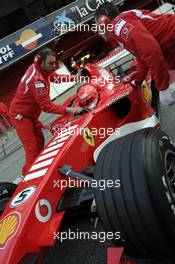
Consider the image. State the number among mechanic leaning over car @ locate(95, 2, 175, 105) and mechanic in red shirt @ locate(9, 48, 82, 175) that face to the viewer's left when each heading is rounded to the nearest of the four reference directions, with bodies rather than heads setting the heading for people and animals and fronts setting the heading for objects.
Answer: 1

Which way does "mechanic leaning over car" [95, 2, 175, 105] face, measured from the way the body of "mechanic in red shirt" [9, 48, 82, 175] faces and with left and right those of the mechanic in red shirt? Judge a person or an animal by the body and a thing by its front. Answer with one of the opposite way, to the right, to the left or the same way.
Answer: the opposite way

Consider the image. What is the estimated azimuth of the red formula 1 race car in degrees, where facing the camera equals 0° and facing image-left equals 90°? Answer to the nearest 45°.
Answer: approximately 45°

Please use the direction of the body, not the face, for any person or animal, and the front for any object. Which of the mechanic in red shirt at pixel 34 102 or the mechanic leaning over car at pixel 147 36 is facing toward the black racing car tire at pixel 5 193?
the mechanic leaning over car

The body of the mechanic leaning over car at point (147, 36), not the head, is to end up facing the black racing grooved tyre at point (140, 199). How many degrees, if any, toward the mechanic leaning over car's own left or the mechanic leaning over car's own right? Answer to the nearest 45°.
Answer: approximately 90° to the mechanic leaning over car's own left

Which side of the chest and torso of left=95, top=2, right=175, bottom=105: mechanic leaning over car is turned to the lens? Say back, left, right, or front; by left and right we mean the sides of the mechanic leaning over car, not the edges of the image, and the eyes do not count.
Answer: left

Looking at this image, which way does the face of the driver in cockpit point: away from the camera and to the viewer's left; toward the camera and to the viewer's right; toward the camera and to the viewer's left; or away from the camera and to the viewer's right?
toward the camera and to the viewer's left

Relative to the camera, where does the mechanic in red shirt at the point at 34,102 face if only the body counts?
to the viewer's right
